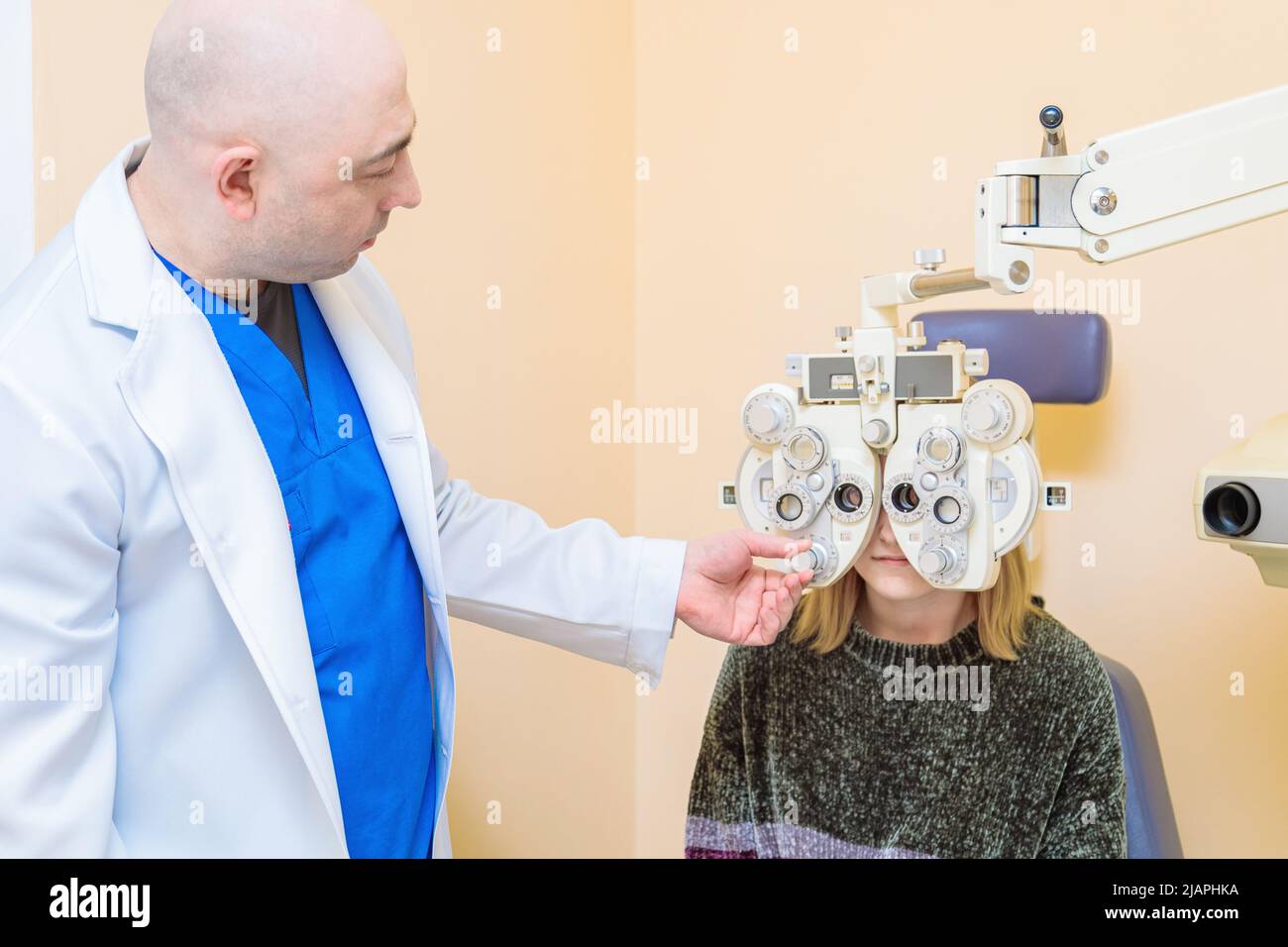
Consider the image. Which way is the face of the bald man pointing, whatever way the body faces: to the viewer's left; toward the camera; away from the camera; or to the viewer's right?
to the viewer's right
